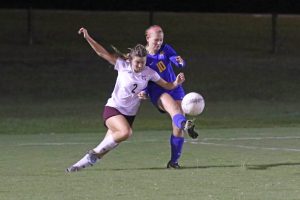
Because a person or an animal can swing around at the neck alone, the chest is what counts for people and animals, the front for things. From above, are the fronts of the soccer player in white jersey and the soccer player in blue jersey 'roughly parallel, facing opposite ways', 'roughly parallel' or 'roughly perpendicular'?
roughly parallel

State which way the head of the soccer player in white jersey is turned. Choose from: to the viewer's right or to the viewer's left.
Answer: to the viewer's right

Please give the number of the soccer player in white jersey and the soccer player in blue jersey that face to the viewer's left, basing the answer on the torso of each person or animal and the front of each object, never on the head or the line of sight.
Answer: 0

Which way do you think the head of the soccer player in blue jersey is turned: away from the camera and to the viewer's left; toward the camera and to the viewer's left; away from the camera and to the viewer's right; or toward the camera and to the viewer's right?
toward the camera and to the viewer's right

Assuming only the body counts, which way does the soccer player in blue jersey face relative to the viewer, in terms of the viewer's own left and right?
facing the viewer and to the right of the viewer
